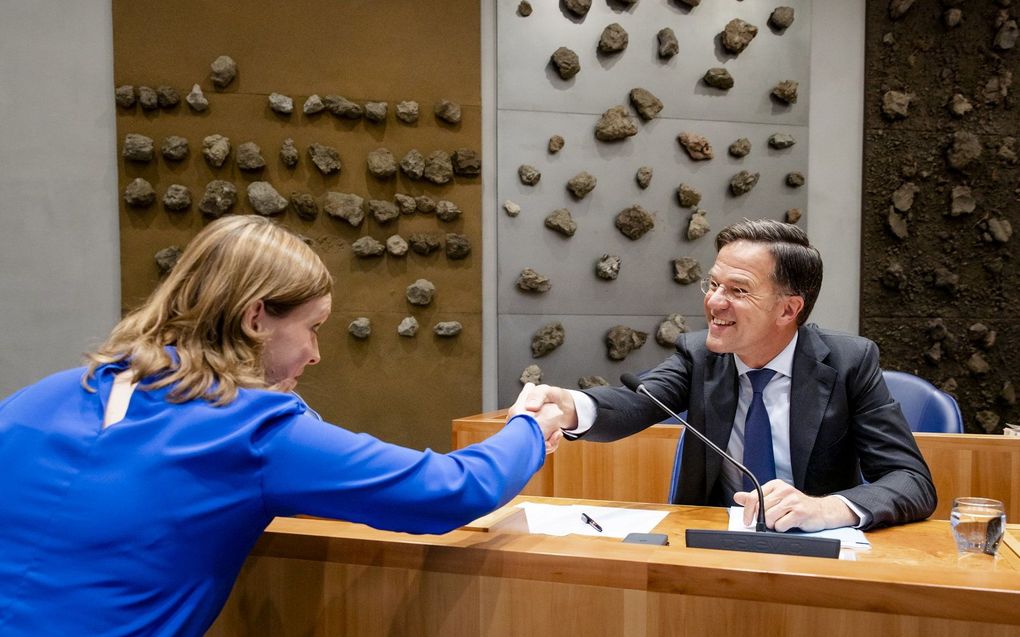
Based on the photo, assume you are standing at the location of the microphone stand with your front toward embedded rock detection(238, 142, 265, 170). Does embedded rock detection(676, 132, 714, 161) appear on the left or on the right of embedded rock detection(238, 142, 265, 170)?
right

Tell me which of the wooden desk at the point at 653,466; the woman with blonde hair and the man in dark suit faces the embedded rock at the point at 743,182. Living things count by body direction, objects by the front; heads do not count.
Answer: the woman with blonde hair

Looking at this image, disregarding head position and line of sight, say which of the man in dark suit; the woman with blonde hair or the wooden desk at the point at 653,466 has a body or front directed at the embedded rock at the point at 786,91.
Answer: the woman with blonde hair

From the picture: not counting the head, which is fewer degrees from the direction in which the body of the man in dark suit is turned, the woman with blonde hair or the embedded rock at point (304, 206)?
the woman with blonde hair

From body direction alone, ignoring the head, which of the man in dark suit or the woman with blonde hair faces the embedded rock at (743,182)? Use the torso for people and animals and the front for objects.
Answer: the woman with blonde hair

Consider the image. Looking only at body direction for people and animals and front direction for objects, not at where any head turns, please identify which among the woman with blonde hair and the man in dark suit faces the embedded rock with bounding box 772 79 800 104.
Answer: the woman with blonde hair
